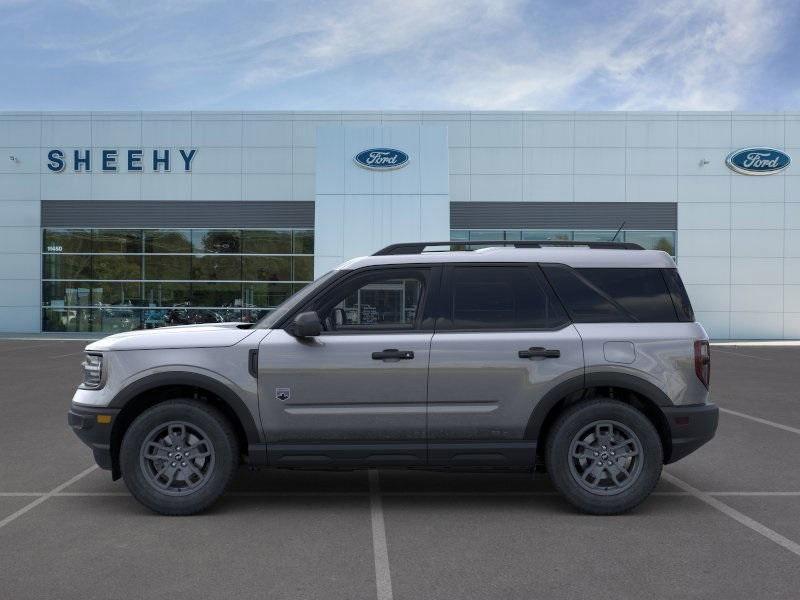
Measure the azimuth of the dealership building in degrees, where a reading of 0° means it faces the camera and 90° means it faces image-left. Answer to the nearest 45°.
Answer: approximately 0°

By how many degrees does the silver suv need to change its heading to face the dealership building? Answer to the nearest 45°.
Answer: approximately 90° to its right

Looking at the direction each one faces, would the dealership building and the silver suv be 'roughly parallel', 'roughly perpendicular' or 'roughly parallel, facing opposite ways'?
roughly perpendicular

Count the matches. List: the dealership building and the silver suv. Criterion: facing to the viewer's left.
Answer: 1

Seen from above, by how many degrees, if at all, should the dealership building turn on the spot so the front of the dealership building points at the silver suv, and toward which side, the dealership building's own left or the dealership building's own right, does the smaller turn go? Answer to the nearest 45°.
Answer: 0° — it already faces it

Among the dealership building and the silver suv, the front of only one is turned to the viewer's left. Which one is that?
the silver suv

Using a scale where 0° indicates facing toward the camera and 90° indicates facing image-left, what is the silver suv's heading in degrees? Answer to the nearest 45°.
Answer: approximately 90°
